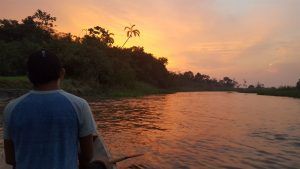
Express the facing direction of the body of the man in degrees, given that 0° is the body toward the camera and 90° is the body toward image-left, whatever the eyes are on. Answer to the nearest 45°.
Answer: approximately 180°

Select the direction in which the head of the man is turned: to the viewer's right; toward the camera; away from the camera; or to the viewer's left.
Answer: away from the camera
